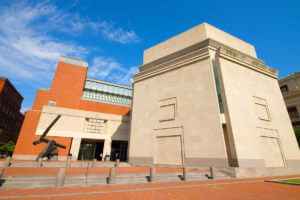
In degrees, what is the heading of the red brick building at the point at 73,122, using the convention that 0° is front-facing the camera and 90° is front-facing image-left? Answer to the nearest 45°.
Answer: approximately 0°

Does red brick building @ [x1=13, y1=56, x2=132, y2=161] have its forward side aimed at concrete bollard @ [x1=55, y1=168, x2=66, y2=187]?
yes

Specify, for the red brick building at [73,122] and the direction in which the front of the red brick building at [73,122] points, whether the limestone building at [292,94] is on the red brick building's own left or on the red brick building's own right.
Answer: on the red brick building's own left

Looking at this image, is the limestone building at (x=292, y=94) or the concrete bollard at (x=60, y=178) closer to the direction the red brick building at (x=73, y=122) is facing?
the concrete bollard

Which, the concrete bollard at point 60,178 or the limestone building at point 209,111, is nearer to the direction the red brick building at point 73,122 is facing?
the concrete bollard

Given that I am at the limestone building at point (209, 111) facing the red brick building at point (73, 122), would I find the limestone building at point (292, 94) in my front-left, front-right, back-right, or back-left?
back-right
